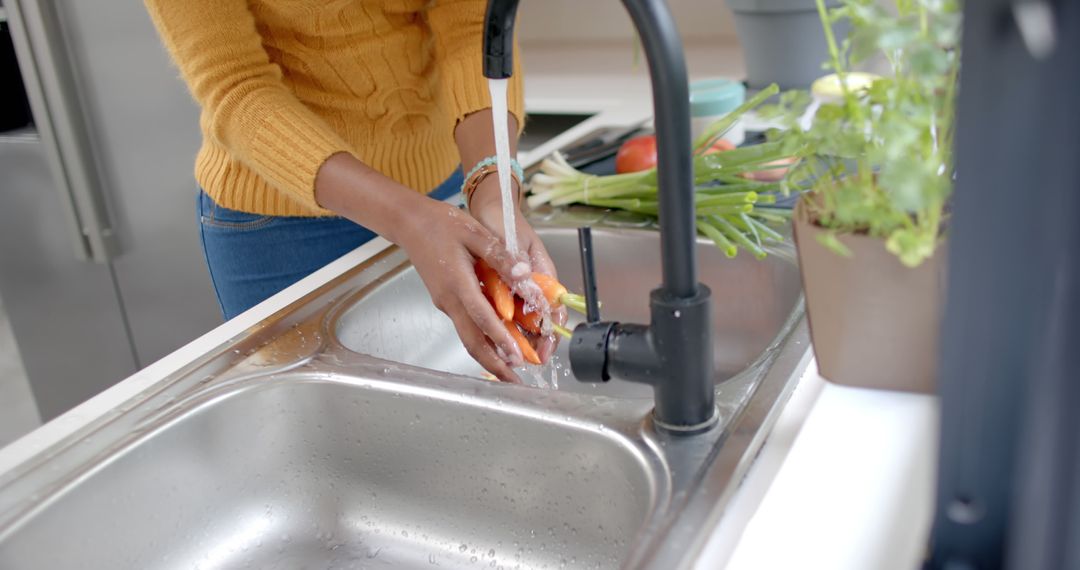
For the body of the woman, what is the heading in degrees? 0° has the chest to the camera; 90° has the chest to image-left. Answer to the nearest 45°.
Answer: approximately 315°

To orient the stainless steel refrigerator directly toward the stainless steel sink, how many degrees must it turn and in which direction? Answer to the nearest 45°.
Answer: approximately 45° to its right

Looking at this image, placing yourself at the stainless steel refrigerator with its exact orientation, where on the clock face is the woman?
The woman is roughly at 11 o'clock from the stainless steel refrigerator.
